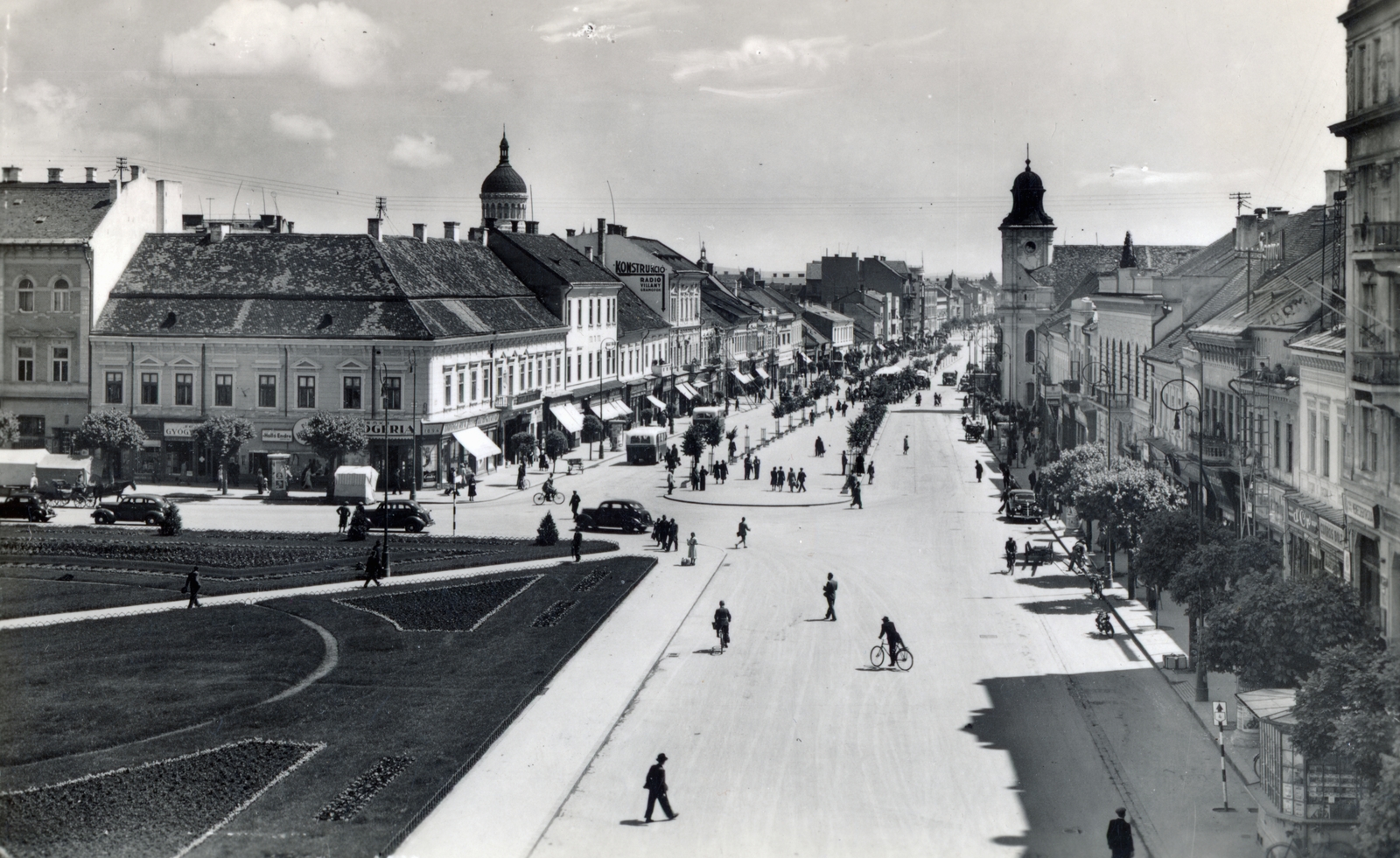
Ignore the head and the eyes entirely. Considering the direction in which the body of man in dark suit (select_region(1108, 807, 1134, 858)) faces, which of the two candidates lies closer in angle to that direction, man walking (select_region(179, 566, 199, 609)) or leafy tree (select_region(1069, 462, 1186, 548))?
the leafy tree

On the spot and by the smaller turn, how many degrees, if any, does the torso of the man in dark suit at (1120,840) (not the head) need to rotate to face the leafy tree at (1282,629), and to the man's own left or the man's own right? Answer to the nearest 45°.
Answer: approximately 45° to the man's own right

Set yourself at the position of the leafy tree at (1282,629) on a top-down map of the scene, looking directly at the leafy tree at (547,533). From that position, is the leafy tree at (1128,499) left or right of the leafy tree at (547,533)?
right

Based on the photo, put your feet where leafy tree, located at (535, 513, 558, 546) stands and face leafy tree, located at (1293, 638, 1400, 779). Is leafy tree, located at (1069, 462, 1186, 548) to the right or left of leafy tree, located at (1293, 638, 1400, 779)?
left

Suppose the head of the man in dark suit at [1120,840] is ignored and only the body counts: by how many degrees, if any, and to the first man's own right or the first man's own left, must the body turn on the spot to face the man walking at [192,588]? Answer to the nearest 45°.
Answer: approximately 45° to the first man's own left

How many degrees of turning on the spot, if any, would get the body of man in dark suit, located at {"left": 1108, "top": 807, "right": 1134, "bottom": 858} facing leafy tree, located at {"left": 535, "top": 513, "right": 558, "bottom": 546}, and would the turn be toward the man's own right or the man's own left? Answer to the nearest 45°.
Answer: approximately 45° to the man's own left

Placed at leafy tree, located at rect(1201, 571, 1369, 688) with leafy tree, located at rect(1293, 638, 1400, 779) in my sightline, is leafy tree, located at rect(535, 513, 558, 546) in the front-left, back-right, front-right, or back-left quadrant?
back-right

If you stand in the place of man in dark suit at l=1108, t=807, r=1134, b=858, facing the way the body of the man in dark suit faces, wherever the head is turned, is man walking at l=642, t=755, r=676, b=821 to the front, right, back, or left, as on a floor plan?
left

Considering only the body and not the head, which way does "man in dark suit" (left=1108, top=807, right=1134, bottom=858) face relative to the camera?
away from the camera

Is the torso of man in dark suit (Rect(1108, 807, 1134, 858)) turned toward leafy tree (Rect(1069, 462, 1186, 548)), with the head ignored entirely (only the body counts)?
yes

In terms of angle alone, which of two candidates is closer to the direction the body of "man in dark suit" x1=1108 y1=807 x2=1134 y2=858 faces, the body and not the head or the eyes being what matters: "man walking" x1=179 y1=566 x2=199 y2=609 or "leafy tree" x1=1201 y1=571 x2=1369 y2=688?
the leafy tree
